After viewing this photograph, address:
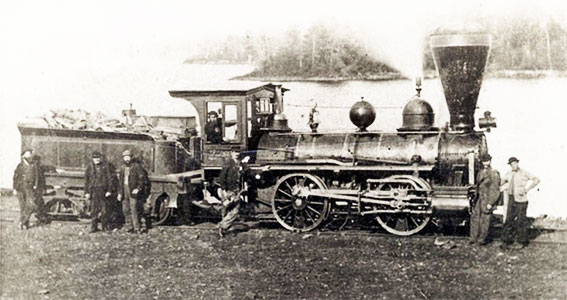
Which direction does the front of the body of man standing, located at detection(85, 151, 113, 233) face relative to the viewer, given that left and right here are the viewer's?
facing the viewer

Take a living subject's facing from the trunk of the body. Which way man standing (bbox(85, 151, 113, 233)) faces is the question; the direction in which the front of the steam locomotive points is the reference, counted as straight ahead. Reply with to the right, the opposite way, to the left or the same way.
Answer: to the right

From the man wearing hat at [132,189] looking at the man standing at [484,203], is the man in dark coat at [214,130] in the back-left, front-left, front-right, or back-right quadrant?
front-left

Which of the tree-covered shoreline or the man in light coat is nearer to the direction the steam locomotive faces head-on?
the man in light coat

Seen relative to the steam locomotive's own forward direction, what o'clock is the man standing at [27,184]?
The man standing is roughly at 6 o'clock from the steam locomotive.

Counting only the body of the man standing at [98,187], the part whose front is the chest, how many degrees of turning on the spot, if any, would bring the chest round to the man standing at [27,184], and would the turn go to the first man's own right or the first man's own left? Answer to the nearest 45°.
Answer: approximately 135° to the first man's own right

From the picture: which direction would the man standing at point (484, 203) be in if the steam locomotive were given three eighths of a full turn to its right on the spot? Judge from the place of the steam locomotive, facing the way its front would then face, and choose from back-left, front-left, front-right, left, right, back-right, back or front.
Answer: left

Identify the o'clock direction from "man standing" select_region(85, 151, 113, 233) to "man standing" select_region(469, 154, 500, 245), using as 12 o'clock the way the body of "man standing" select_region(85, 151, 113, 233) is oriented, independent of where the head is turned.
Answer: "man standing" select_region(469, 154, 500, 245) is roughly at 10 o'clock from "man standing" select_region(85, 151, 113, 233).

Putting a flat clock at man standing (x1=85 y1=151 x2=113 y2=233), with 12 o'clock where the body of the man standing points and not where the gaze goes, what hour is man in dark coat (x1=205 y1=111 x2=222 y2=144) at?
The man in dark coat is roughly at 9 o'clock from the man standing.

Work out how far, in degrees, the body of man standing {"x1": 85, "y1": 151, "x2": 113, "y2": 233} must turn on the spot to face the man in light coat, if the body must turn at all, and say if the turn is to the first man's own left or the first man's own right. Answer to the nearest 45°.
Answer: approximately 45° to the first man's own left

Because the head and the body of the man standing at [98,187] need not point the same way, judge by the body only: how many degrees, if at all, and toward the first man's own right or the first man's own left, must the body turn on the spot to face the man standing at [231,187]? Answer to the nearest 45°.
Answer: approximately 45° to the first man's own left

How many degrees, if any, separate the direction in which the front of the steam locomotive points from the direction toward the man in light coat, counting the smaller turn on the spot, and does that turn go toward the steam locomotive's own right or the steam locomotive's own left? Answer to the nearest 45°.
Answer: approximately 45° to the steam locomotive's own right

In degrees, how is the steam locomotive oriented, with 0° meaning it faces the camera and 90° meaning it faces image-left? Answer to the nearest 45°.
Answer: approximately 270°

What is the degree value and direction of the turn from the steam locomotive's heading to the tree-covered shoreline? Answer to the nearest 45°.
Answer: approximately 90° to its left
